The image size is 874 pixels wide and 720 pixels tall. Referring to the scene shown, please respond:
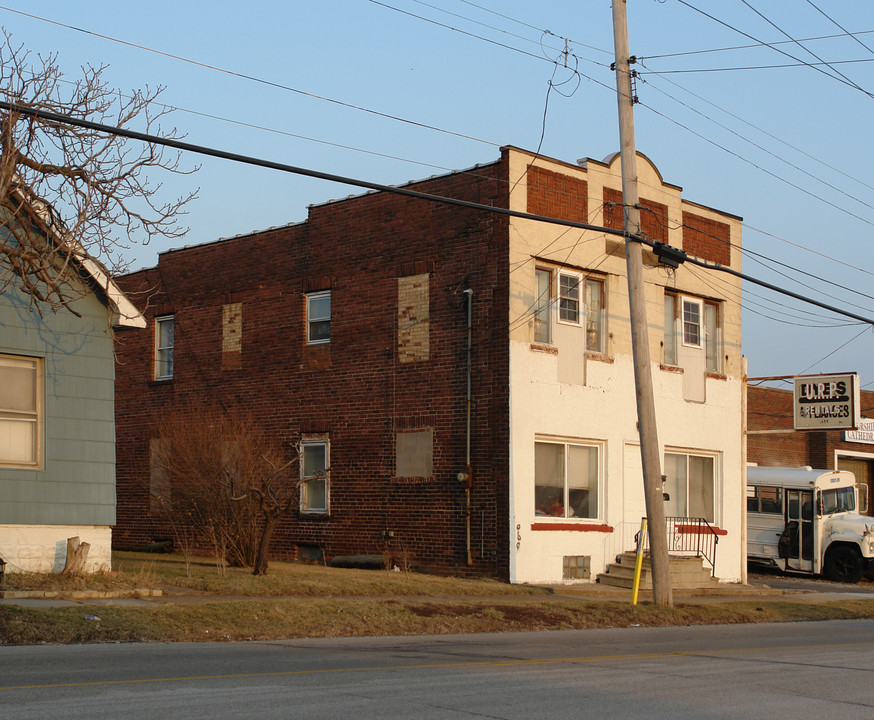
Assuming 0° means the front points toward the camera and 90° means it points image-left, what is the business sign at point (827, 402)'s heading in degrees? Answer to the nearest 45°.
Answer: approximately 45°

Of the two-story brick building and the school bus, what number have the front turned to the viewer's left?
0

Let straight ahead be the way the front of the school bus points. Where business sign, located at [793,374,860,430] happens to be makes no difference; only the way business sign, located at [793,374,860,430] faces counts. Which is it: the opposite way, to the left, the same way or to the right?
to the right

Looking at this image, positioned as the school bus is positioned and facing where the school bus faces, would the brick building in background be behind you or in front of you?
behind

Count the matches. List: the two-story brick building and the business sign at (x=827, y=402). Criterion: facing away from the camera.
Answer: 0

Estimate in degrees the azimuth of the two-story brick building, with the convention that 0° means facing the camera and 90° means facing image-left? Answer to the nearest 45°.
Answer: approximately 315°

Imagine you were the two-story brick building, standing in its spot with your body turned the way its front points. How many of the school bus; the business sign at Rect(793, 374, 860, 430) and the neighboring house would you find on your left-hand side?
2

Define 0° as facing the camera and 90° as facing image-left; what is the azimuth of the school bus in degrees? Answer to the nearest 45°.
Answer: approximately 315°

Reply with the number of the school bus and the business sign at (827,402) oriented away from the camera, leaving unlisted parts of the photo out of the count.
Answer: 0
